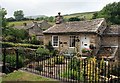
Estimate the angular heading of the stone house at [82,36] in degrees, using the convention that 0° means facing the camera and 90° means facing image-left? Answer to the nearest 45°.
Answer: approximately 45°
